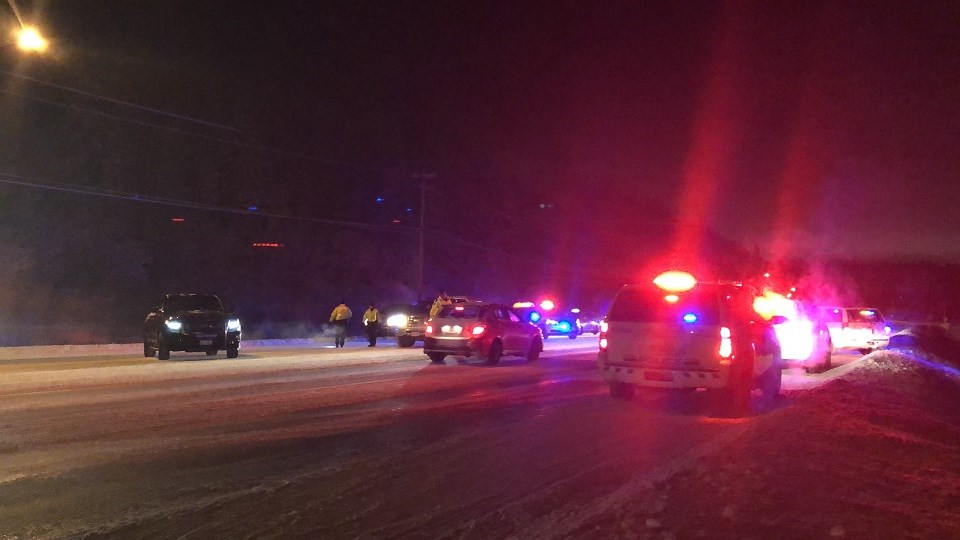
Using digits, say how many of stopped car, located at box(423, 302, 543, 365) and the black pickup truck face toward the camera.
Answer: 1

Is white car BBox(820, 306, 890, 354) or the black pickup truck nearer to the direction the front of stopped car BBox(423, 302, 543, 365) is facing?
the white car

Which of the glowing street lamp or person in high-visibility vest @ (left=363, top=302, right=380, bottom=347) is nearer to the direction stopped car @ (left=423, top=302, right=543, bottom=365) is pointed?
the person in high-visibility vest

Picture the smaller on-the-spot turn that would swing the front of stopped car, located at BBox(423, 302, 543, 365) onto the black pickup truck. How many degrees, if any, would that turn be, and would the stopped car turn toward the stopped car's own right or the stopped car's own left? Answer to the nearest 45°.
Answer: approximately 135° to the stopped car's own left

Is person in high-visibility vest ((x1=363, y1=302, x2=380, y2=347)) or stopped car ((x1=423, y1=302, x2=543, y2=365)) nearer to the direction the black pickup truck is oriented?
the stopped car

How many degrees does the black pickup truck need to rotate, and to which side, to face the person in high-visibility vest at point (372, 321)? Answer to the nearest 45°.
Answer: approximately 135° to its left

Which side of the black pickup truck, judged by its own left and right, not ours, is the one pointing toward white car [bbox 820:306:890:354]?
left

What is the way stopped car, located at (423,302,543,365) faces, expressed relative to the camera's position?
facing away from the viewer and to the right of the viewer

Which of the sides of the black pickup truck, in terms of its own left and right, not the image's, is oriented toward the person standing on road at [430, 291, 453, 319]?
left

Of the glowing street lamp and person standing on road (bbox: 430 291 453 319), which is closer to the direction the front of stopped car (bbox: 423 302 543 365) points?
the person standing on road

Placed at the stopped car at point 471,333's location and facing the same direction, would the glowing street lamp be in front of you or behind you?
behind
